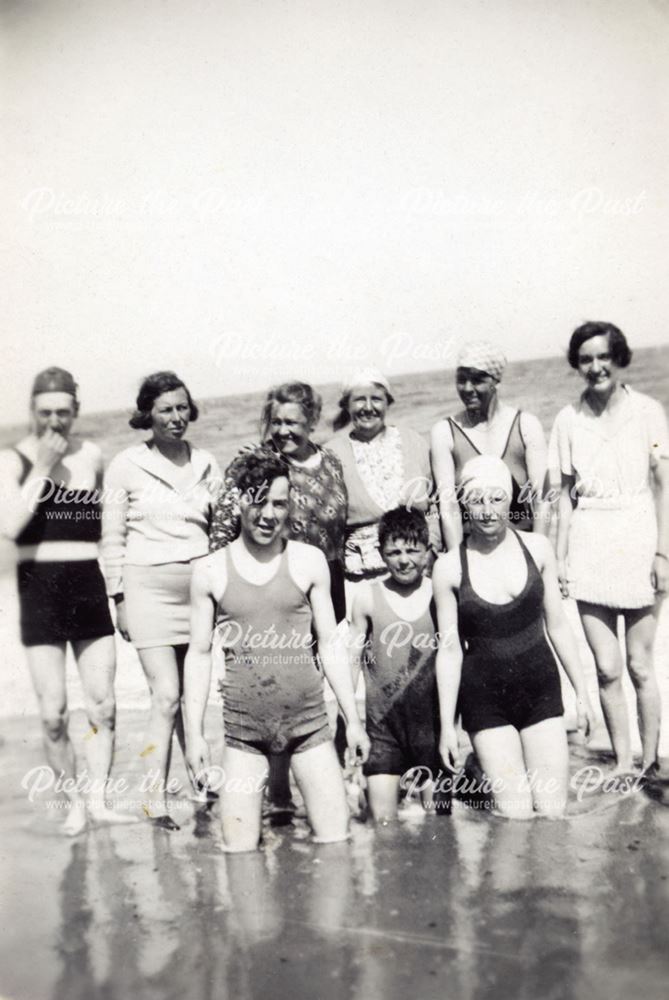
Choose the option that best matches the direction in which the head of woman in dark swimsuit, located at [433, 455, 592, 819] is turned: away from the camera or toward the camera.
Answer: toward the camera

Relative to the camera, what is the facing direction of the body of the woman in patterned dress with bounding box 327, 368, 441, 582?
toward the camera

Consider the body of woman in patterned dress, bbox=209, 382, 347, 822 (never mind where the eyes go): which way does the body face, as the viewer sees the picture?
toward the camera

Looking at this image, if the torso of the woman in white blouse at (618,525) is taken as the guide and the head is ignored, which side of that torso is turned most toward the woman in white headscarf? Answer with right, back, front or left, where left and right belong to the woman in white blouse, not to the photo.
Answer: right

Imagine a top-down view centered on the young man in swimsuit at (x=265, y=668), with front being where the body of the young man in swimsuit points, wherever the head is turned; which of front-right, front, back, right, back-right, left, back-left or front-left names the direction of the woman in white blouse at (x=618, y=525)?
left

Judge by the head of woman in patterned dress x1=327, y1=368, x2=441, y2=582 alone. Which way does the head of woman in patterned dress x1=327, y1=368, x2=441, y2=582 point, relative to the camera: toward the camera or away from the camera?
toward the camera

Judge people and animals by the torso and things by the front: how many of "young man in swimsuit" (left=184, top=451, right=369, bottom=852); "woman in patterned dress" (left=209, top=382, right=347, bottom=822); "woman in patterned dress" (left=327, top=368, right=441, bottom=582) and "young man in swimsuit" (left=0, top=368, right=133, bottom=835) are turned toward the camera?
4

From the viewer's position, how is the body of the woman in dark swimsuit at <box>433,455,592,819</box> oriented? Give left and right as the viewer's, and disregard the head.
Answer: facing the viewer

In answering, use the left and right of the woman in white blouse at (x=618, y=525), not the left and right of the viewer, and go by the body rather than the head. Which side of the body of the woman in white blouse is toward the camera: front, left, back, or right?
front

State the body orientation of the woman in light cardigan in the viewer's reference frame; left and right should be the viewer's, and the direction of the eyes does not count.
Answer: facing the viewer and to the right of the viewer

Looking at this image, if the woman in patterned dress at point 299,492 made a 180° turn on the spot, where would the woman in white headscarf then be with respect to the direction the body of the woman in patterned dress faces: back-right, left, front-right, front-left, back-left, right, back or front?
right

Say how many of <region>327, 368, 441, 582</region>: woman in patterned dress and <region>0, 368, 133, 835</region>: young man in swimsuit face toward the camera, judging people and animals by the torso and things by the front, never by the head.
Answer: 2
